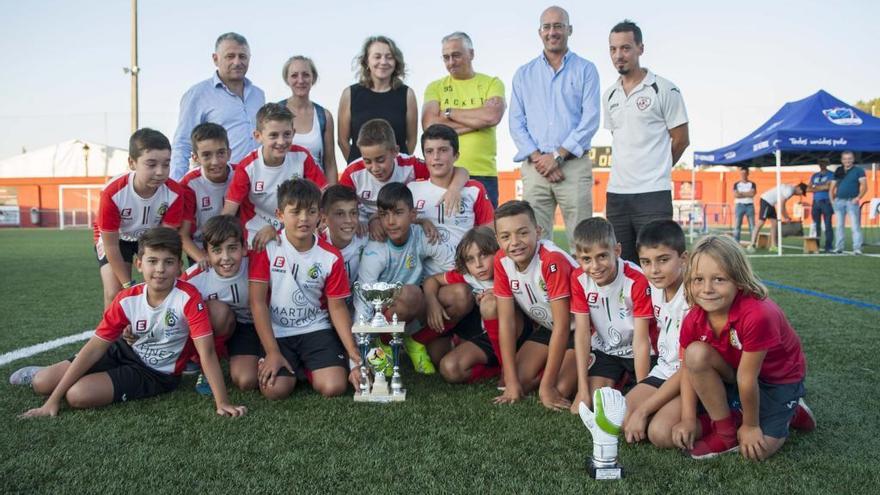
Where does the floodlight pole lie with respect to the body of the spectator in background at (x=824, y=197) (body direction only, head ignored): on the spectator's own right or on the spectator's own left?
on the spectator's own right

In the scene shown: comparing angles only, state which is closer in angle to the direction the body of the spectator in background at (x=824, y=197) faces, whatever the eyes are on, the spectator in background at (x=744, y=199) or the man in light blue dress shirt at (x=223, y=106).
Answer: the man in light blue dress shirt

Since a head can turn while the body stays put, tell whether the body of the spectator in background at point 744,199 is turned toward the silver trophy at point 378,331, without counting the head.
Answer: yes
